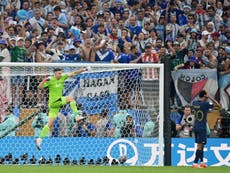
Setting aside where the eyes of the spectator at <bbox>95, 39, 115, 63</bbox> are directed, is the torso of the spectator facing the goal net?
yes

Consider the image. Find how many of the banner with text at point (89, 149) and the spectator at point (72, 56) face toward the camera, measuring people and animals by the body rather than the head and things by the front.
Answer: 2

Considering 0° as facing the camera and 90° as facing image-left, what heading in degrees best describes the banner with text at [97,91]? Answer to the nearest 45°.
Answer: approximately 0°

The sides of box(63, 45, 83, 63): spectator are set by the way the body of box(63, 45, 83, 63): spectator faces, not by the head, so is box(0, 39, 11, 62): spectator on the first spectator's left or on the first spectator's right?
on the first spectator's right

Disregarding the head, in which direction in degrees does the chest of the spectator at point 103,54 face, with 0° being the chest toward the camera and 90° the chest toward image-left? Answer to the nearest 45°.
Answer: approximately 0°

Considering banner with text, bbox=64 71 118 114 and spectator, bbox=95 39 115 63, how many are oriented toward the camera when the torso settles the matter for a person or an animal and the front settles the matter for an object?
2
